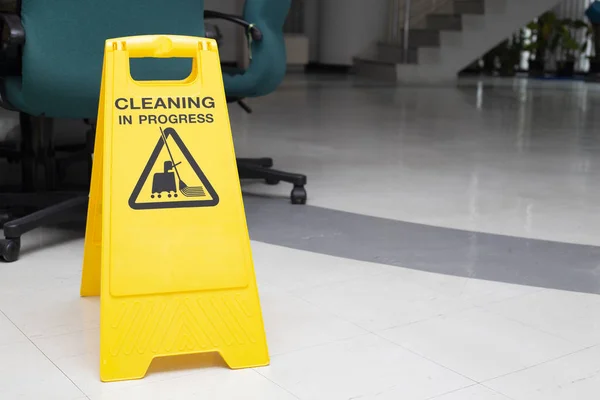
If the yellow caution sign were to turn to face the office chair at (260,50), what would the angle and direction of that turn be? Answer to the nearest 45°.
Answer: approximately 180°

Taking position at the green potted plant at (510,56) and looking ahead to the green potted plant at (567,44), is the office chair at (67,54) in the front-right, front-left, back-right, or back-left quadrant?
back-right

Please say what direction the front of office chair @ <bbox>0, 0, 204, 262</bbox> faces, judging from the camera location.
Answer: facing away from the viewer and to the left of the viewer

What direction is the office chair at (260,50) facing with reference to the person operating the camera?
facing to the left of the viewer

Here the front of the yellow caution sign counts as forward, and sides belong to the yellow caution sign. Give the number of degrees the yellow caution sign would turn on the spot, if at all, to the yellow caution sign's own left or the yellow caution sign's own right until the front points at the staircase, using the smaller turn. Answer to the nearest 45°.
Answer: approximately 180°

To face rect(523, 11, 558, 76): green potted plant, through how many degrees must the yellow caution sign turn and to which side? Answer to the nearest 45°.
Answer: approximately 135° to its left

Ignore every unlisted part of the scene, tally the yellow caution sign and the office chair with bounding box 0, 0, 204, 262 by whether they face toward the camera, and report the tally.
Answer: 1

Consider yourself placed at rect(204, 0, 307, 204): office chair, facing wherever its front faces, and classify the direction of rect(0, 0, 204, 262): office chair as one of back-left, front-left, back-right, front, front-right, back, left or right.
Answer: front-left

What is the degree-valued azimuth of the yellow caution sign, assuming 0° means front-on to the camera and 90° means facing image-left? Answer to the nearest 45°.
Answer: approximately 0°

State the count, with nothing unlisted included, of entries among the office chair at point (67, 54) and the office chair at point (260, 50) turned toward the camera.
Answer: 0

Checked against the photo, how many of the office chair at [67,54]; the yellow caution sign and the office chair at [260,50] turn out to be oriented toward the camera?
1
